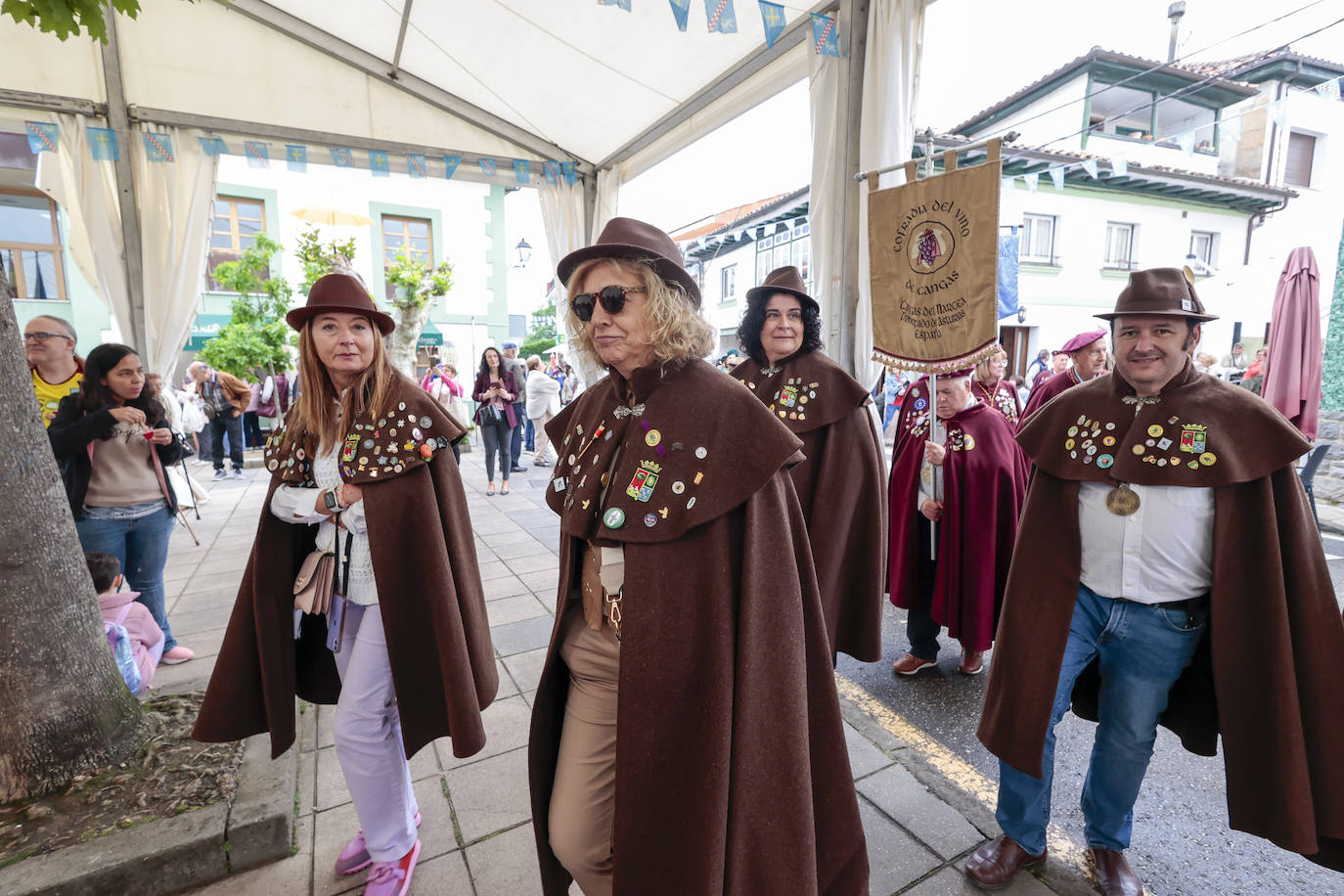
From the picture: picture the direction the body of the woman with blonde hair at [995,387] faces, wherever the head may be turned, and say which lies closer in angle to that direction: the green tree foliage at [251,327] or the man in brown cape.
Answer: the man in brown cape

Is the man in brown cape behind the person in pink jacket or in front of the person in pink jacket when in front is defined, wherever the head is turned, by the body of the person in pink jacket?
behind

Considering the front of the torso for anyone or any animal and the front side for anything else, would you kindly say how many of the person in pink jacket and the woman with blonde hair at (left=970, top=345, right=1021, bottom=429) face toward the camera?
1

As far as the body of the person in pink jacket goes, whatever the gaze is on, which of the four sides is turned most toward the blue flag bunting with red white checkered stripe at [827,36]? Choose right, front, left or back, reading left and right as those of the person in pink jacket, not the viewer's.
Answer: right

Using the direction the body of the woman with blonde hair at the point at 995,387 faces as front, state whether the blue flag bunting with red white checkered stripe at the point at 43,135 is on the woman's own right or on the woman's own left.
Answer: on the woman's own right

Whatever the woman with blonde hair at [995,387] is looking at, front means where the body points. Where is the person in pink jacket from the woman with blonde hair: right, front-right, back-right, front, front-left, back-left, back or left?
front-right

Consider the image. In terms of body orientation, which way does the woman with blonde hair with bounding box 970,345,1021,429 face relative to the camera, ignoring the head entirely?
toward the camera

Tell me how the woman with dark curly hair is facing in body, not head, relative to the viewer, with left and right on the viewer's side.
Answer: facing the viewer and to the left of the viewer

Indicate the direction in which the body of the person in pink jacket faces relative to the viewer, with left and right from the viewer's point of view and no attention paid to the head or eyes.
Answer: facing away from the viewer

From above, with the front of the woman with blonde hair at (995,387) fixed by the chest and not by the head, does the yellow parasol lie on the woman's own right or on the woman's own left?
on the woman's own right

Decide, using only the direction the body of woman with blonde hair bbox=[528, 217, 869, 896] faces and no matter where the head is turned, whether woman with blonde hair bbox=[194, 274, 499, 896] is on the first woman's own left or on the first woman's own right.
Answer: on the first woman's own right

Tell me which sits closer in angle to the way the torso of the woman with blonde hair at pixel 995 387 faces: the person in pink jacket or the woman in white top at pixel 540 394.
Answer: the person in pink jacket

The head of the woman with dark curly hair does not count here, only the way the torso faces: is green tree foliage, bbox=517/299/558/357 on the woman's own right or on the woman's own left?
on the woman's own right
